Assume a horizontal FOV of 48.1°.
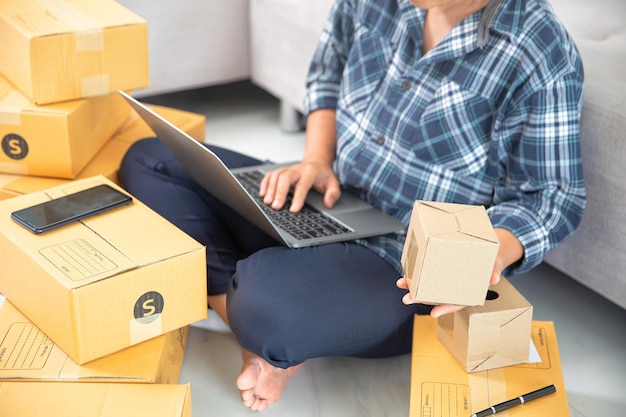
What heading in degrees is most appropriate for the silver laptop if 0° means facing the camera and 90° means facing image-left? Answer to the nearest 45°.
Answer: approximately 270°

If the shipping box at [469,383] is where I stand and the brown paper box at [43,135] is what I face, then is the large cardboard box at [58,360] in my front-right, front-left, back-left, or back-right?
front-left

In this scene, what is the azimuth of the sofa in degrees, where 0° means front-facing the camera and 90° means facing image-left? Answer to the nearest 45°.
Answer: approximately 45°

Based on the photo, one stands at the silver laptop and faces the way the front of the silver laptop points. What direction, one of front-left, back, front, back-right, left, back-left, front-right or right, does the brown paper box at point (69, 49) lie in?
back-left
